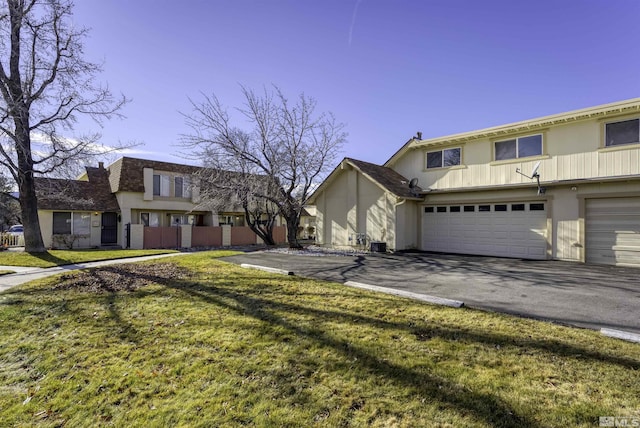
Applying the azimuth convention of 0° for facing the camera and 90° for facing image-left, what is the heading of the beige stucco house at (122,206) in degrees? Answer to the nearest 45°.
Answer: approximately 0°

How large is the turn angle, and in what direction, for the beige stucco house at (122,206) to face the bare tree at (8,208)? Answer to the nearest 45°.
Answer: approximately 135° to its right

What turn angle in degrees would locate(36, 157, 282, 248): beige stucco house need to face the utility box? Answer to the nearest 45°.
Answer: approximately 45° to its left

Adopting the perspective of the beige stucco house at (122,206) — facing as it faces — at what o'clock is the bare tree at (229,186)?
The bare tree is roughly at 11 o'clock from the beige stucco house.

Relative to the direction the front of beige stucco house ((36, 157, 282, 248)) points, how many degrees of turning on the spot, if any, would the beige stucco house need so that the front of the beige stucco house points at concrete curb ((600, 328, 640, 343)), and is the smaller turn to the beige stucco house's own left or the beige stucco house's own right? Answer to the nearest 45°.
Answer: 0° — it already faces it

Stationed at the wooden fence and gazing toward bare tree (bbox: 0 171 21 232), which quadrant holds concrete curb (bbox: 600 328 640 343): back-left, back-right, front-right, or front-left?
back-left
